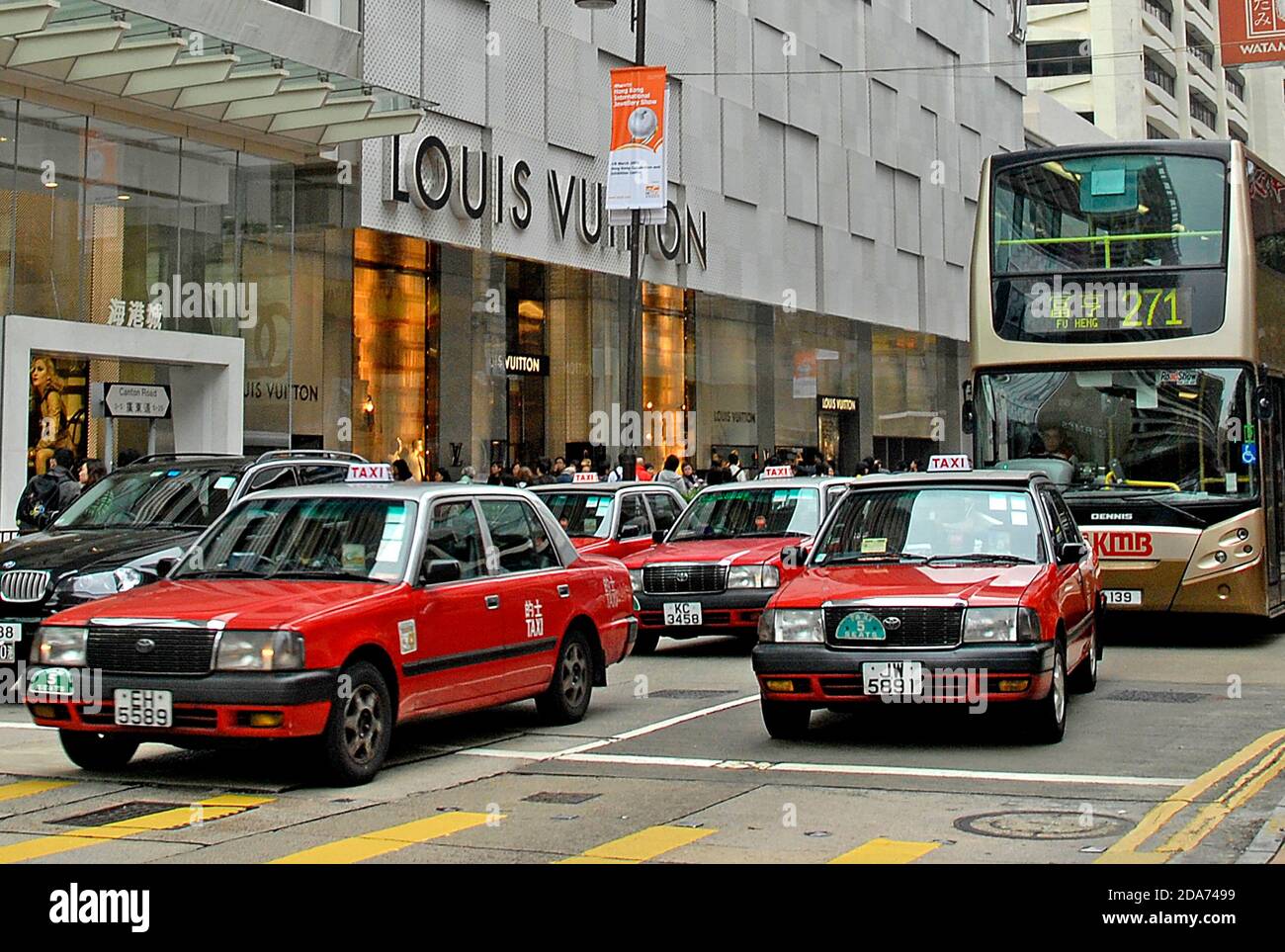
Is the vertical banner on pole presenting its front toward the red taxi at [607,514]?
yes

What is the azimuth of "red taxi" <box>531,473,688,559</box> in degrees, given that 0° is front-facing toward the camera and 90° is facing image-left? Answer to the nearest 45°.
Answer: approximately 45°

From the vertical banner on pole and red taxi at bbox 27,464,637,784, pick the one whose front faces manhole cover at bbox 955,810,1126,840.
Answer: the vertical banner on pole

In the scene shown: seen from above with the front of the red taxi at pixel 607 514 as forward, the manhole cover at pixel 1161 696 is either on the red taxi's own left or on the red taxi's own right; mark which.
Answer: on the red taxi's own left

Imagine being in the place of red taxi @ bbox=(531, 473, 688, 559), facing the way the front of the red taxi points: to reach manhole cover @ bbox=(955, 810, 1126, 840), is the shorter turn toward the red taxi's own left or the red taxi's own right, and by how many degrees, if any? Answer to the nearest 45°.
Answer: approximately 45° to the red taxi's own left

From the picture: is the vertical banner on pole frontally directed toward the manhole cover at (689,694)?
yes

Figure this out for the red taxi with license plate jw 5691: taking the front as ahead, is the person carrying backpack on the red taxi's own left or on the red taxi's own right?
on the red taxi's own right

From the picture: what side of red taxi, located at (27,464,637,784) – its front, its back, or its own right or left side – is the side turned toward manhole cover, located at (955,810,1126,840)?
left
